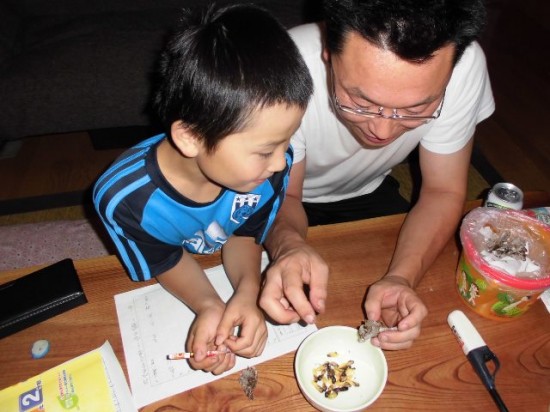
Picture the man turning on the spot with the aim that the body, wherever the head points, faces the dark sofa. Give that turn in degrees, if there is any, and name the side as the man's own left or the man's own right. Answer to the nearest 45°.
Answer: approximately 135° to the man's own right

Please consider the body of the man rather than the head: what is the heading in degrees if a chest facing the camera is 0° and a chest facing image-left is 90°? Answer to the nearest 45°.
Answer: approximately 0°

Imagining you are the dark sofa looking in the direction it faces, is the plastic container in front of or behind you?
in front

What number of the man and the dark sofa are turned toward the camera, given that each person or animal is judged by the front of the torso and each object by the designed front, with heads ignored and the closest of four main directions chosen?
2

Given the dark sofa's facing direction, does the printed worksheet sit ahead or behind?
ahead

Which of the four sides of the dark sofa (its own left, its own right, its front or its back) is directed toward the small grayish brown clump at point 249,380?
front

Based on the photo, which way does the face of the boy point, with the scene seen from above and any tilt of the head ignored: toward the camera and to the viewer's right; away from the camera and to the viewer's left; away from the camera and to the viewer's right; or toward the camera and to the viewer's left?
toward the camera and to the viewer's right

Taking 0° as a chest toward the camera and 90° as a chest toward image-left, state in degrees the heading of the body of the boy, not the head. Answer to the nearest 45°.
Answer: approximately 315°
